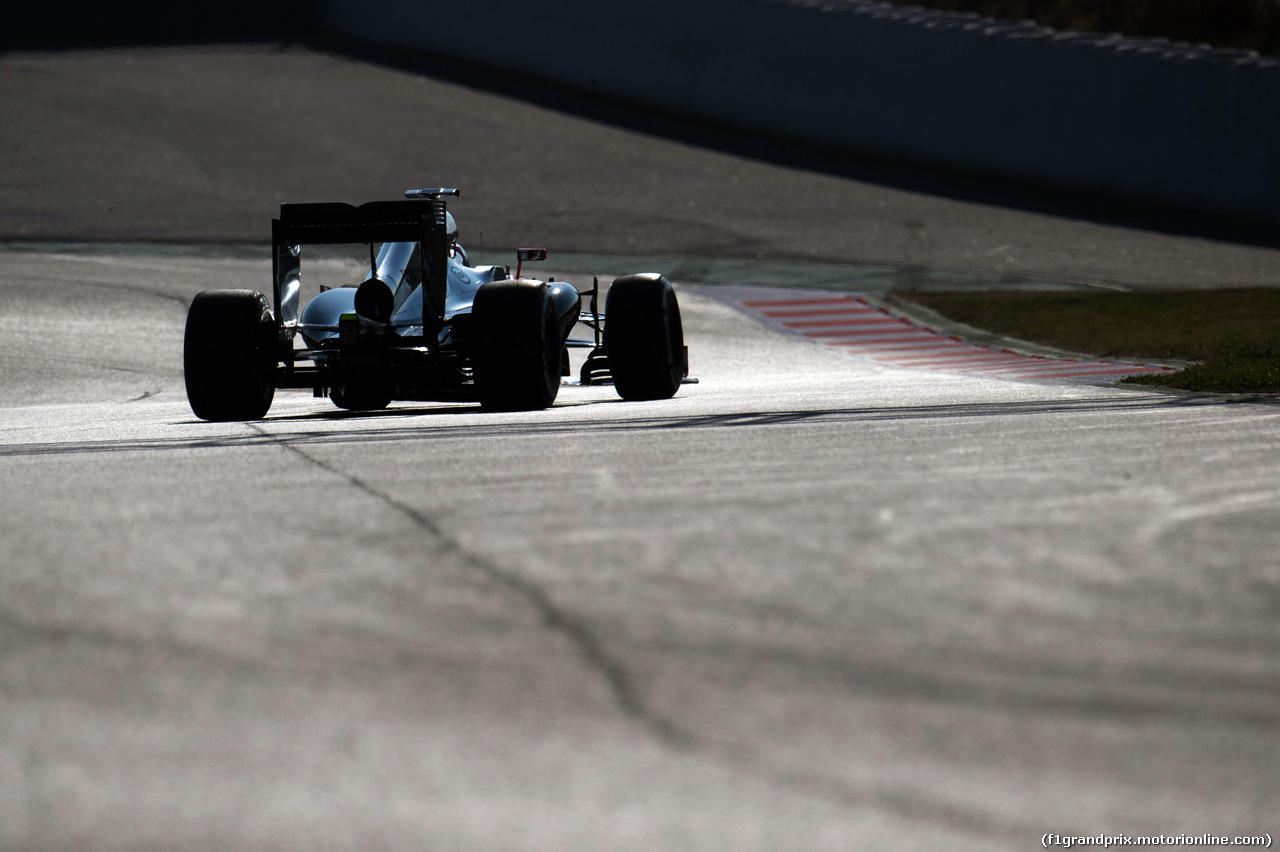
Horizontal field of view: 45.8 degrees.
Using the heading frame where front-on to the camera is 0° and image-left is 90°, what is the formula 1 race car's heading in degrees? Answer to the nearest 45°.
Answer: approximately 180°
